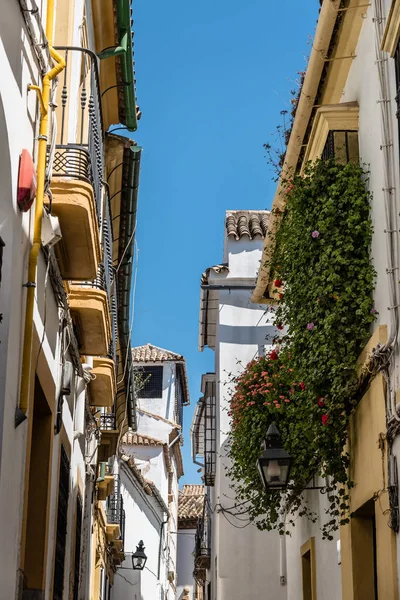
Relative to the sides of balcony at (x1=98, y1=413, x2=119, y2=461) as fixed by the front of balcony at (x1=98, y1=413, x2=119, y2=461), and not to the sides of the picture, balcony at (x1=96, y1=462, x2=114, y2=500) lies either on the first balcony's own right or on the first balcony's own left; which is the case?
on the first balcony's own left

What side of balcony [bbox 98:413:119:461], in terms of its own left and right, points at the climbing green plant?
right

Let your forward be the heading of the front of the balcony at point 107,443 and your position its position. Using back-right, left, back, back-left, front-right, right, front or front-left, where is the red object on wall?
right

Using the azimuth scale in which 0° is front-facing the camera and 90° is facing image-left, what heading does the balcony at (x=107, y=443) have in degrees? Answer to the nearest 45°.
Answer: approximately 270°

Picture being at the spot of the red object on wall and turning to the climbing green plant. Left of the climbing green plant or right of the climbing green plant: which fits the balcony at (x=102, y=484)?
left
